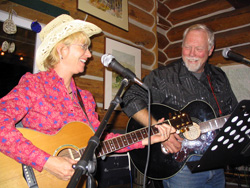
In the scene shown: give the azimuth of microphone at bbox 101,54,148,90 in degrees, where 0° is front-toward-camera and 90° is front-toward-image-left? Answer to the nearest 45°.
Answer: approximately 90°

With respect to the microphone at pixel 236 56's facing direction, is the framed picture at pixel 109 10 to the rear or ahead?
ahead

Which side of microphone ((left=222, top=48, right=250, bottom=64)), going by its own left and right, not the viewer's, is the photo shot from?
left

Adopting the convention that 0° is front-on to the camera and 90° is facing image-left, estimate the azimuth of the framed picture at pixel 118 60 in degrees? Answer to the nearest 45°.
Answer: approximately 315°

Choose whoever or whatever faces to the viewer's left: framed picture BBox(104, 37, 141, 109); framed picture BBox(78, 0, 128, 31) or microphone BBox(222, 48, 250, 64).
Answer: the microphone

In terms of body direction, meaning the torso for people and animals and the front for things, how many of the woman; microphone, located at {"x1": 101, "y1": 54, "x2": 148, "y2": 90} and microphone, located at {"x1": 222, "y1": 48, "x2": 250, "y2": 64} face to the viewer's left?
2

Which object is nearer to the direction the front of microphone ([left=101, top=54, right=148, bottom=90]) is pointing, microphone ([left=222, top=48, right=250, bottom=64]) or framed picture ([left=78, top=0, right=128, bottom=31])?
the framed picture

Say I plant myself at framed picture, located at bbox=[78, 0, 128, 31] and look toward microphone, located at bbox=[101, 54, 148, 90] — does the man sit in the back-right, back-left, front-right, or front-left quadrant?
front-left

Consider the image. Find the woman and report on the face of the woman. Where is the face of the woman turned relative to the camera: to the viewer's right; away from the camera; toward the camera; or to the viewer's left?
to the viewer's right

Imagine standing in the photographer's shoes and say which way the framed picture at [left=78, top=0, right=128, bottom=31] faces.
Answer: facing the viewer and to the right of the viewer

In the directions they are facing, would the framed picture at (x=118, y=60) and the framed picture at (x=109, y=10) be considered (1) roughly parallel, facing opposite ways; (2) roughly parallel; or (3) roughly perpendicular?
roughly parallel

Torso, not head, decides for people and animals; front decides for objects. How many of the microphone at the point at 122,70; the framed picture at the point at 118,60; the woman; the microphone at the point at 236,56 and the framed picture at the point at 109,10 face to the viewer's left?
2

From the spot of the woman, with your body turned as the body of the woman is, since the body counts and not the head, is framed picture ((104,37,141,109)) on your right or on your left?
on your left
